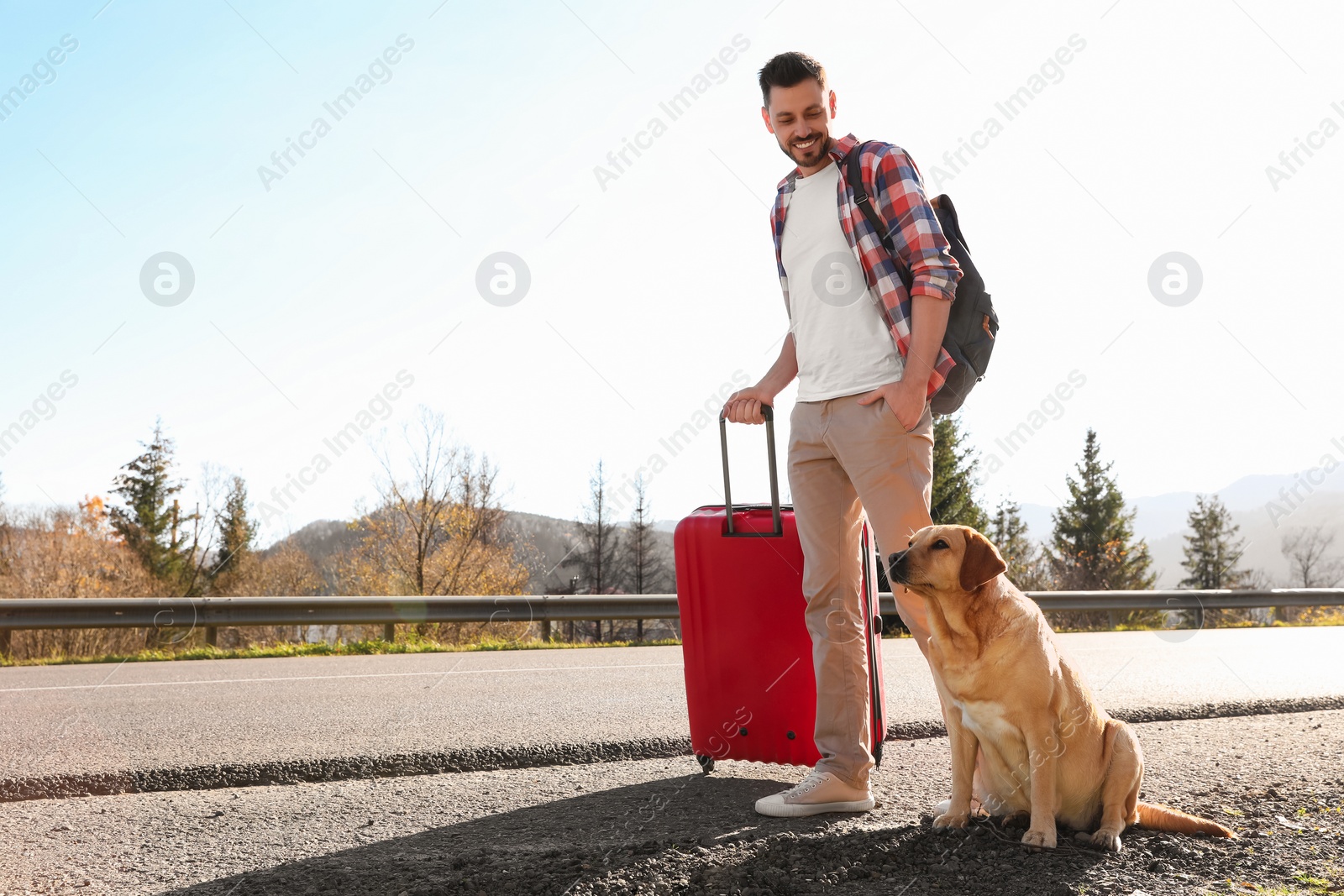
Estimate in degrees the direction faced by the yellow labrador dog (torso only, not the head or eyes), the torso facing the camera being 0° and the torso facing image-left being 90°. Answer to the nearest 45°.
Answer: approximately 45°

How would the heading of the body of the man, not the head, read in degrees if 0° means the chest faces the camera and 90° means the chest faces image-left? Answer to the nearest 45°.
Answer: approximately 45°

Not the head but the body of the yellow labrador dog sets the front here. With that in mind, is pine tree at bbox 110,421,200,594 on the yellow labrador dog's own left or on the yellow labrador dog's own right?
on the yellow labrador dog's own right

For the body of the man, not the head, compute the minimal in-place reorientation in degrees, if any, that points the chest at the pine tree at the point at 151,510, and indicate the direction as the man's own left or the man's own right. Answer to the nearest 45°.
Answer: approximately 90° to the man's own right
